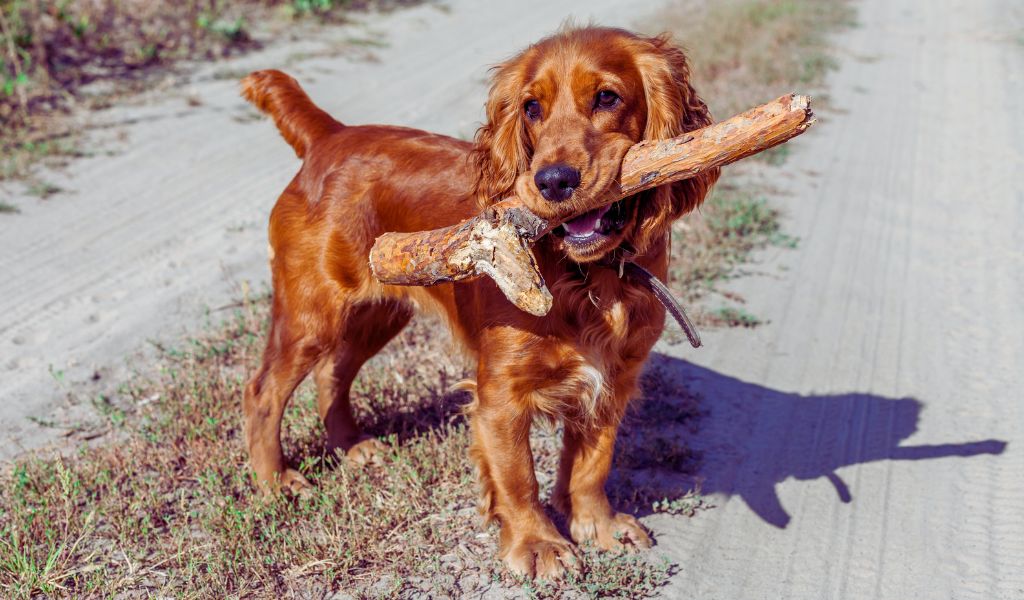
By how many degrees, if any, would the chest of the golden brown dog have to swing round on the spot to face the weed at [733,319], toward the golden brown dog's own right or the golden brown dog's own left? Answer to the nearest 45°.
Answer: approximately 90° to the golden brown dog's own left

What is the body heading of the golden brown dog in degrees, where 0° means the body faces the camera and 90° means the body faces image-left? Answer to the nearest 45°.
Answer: approximately 315°
